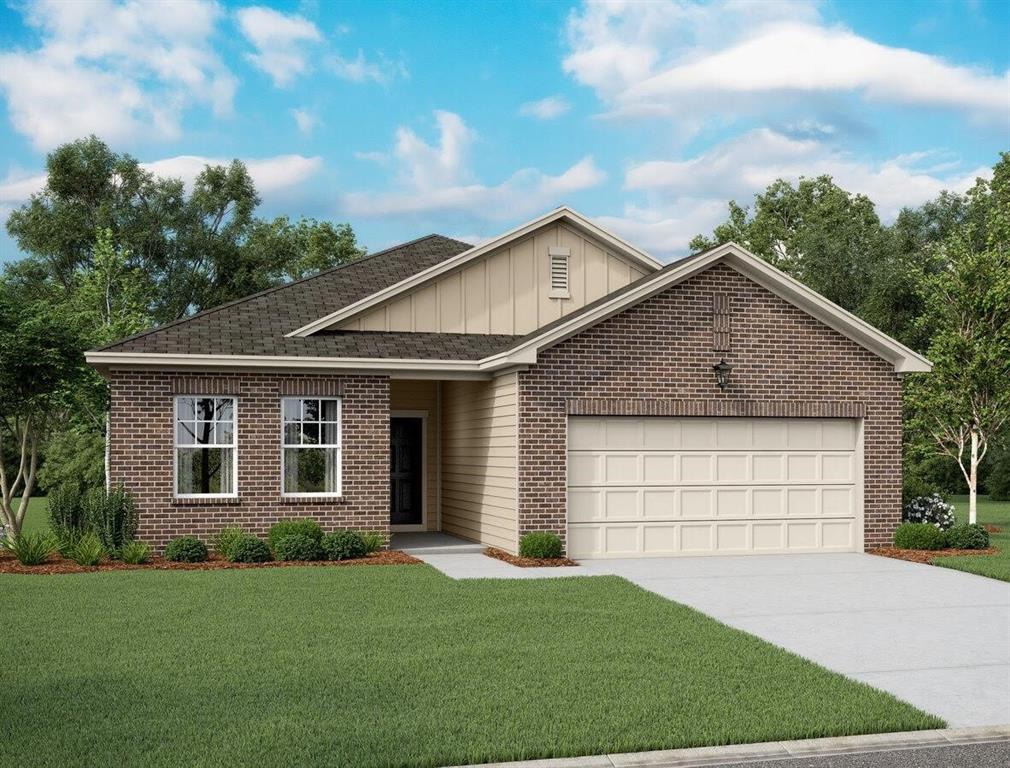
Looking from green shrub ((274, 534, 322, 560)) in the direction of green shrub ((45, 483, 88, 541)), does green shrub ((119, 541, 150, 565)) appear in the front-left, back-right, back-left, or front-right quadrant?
front-left

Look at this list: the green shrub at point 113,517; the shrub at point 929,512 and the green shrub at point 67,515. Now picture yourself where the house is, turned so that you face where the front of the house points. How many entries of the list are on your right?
2

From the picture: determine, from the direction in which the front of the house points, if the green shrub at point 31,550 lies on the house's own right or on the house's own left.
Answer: on the house's own right

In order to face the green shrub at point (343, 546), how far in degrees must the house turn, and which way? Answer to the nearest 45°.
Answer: approximately 90° to its right

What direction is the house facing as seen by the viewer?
toward the camera

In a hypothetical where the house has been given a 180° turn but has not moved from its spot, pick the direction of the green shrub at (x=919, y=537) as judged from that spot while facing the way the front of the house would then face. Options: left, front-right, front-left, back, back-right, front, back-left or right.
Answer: right

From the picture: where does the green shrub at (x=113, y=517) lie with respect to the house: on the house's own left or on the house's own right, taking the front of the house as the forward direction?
on the house's own right

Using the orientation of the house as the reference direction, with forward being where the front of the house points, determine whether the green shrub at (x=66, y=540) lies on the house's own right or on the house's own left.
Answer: on the house's own right

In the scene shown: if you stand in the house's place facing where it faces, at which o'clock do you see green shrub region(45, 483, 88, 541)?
The green shrub is roughly at 3 o'clock from the house.

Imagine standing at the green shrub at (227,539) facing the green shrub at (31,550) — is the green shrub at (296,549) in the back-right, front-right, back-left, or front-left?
back-left

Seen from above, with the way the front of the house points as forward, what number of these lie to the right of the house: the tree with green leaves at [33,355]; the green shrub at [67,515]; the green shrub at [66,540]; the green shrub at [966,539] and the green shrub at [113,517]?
4

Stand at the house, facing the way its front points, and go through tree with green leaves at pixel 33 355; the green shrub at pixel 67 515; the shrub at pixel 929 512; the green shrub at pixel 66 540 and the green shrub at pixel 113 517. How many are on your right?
4

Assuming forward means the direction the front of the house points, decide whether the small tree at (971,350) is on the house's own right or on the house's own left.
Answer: on the house's own left

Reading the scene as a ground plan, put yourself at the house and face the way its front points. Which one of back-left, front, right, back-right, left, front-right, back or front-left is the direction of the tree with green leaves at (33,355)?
right
